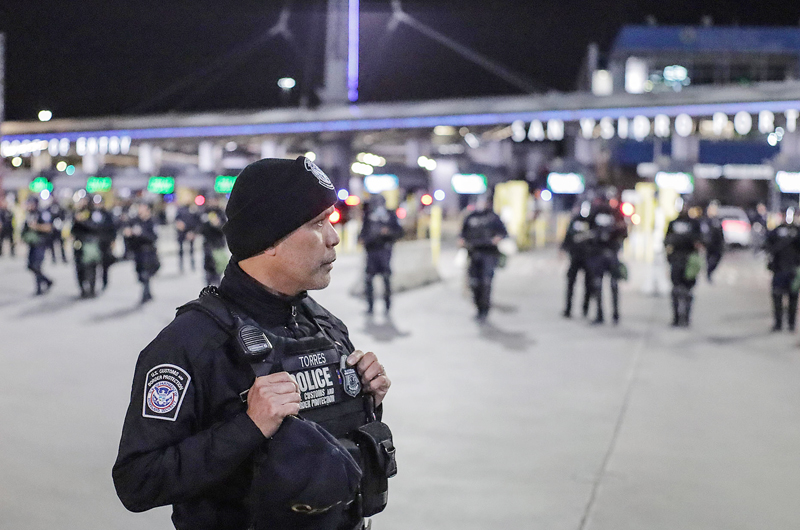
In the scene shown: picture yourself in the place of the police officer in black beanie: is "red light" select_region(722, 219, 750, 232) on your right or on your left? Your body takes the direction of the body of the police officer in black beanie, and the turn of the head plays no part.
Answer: on your left

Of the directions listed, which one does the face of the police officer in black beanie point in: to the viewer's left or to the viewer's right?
to the viewer's right

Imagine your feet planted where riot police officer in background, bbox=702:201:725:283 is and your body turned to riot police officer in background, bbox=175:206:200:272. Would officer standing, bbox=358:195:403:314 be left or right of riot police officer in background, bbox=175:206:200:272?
left

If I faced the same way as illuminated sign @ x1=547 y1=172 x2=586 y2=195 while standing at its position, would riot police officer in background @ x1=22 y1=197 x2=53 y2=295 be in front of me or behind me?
in front

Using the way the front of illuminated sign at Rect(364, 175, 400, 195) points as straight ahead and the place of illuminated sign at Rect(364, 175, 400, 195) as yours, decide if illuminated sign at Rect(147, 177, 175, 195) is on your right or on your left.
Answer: on your right

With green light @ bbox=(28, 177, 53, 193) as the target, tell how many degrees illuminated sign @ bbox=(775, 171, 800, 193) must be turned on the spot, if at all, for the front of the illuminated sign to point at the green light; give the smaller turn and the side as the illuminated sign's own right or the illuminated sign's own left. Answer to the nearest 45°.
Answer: approximately 90° to the illuminated sign's own right
